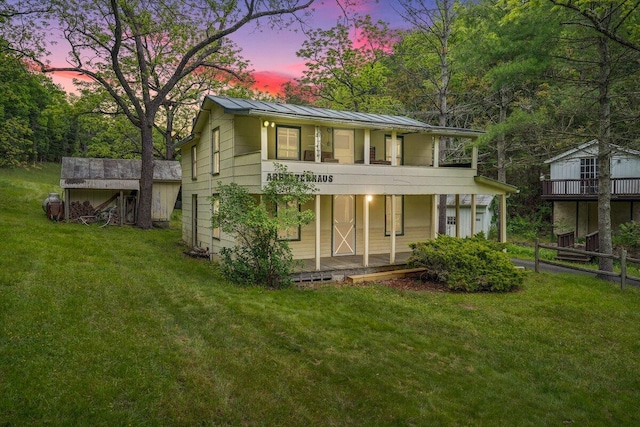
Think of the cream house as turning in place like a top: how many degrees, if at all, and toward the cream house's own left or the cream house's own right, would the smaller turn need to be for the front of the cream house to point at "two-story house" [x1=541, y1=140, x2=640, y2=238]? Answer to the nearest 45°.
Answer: approximately 90° to the cream house's own left

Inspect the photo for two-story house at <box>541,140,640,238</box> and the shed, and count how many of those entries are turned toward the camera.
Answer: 2

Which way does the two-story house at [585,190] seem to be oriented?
toward the camera

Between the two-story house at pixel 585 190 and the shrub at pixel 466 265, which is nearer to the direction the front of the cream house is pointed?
the shrub

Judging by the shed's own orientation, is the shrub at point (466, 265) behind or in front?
in front

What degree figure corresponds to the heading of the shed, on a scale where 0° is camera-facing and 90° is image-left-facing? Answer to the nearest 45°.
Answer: approximately 0°

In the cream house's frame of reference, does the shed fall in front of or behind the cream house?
behind

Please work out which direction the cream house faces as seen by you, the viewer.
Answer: facing the viewer and to the right of the viewer

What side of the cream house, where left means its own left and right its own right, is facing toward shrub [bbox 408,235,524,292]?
front

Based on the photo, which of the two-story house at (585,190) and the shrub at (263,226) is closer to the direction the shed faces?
the shrub
